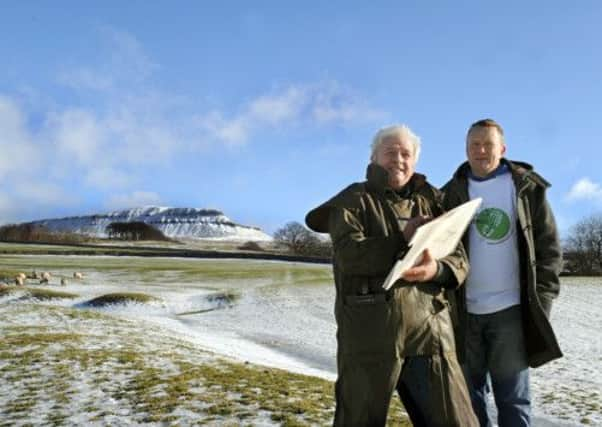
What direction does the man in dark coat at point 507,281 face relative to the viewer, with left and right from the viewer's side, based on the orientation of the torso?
facing the viewer

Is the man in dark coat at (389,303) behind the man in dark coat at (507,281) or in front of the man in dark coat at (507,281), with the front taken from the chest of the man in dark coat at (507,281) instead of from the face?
in front
